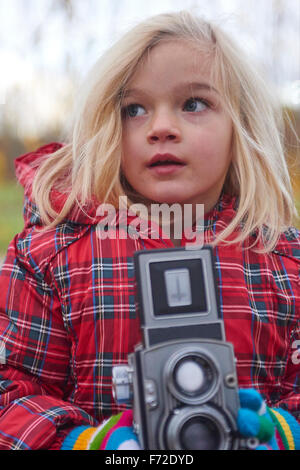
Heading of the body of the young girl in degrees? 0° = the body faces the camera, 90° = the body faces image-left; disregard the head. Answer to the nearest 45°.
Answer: approximately 0°
